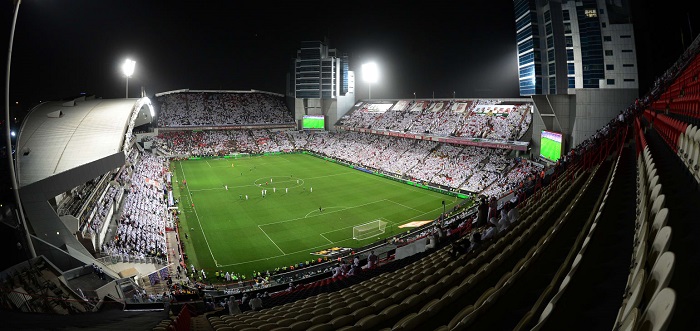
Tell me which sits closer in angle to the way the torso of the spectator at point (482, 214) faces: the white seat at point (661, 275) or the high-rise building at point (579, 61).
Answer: the high-rise building

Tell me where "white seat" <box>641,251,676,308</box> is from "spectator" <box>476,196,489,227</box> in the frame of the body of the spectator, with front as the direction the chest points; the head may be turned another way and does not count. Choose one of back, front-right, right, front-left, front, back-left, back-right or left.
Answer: back-left

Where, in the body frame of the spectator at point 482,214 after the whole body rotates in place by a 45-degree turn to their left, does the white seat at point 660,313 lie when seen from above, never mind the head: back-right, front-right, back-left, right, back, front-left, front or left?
left

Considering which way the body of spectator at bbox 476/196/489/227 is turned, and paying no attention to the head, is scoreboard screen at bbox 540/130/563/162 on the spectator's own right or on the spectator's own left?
on the spectator's own right

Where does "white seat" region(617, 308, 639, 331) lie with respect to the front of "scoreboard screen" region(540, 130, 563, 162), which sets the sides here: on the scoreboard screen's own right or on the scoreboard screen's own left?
on the scoreboard screen's own left

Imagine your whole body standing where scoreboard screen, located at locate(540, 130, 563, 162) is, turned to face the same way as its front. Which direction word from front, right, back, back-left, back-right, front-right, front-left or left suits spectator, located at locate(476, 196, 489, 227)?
front-left

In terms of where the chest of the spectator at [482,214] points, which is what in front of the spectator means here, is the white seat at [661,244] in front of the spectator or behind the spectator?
behind

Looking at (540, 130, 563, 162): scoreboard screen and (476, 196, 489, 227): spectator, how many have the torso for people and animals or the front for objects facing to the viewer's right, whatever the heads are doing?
0

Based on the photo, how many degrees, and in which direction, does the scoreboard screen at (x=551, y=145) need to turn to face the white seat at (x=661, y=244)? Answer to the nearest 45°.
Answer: approximately 45° to its left

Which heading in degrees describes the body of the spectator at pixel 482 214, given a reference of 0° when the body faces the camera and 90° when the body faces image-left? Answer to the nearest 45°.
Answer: approximately 135°
